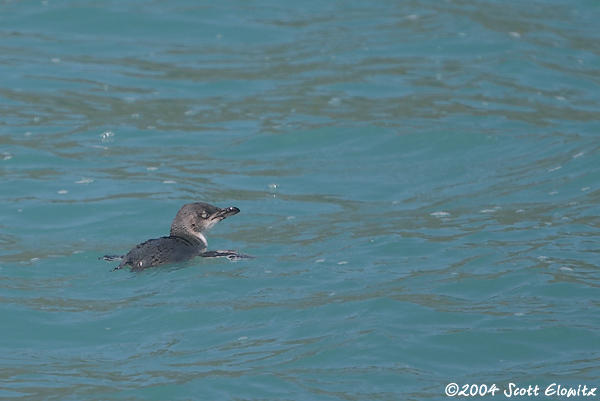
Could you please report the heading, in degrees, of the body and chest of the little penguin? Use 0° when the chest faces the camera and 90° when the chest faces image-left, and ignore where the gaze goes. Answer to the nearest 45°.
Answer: approximately 270°
